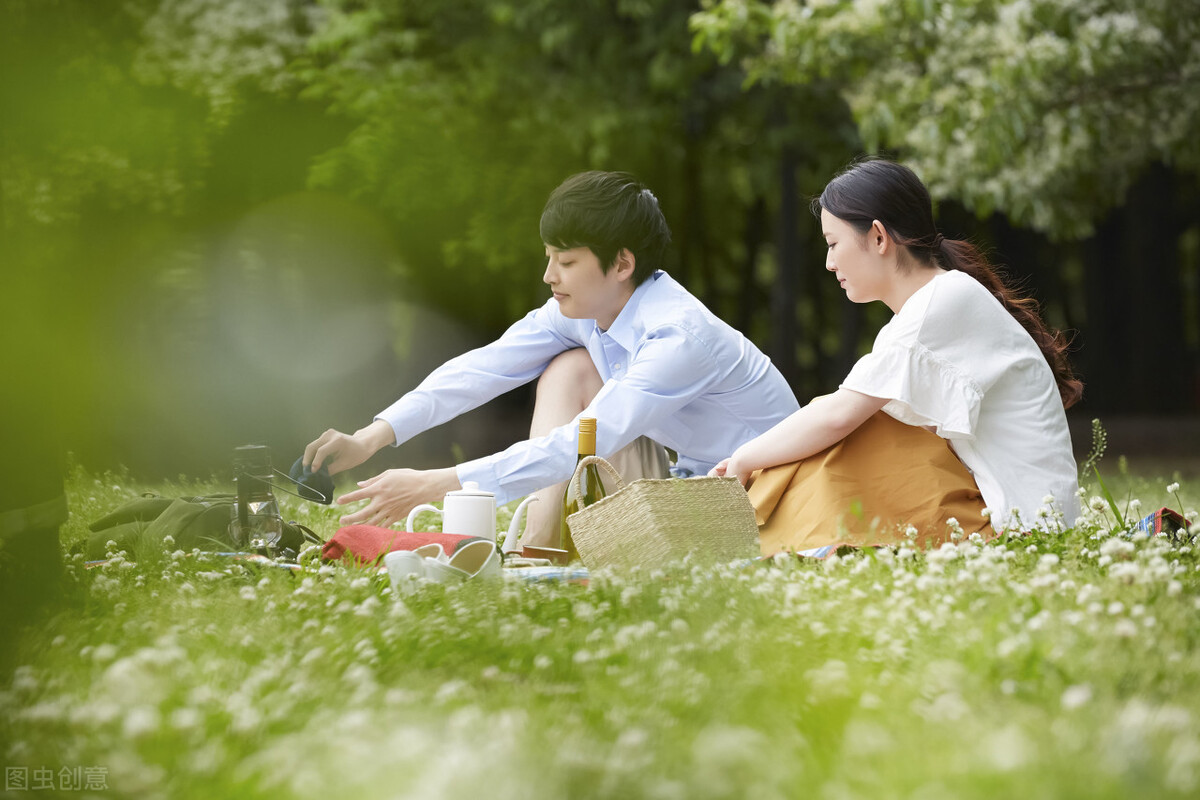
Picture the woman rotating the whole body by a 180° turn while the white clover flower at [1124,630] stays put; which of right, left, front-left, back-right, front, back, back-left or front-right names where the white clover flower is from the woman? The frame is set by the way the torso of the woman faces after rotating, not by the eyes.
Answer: right

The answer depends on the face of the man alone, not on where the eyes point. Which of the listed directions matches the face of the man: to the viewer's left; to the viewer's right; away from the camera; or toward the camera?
to the viewer's left

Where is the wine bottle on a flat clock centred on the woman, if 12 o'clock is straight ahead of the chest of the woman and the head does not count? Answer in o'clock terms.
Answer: The wine bottle is roughly at 12 o'clock from the woman.

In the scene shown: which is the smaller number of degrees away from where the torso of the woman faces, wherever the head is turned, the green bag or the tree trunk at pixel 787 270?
the green bag

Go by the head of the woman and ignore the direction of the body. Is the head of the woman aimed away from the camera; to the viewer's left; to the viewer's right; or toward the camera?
to the viewer's left

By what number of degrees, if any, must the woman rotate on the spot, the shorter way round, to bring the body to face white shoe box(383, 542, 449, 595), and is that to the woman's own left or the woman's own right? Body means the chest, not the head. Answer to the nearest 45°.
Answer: approximately 45° to the woman's own left

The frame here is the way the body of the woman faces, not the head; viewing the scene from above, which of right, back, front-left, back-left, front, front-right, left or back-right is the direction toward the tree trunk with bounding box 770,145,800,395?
right

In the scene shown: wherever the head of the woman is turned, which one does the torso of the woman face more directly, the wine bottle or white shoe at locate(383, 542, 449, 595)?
the wine bottle

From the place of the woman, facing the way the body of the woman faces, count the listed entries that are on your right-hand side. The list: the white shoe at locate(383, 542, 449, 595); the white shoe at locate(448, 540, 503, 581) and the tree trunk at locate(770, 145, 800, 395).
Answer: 1

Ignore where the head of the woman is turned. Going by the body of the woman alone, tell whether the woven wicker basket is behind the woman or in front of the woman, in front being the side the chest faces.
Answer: in front

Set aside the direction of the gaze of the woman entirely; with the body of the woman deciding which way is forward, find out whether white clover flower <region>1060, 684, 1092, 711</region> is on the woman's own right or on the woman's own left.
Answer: on the woman's own left

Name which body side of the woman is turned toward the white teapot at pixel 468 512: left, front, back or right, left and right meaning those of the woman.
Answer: front

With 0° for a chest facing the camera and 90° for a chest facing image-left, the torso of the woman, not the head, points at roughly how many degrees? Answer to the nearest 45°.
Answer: approximately 90°
